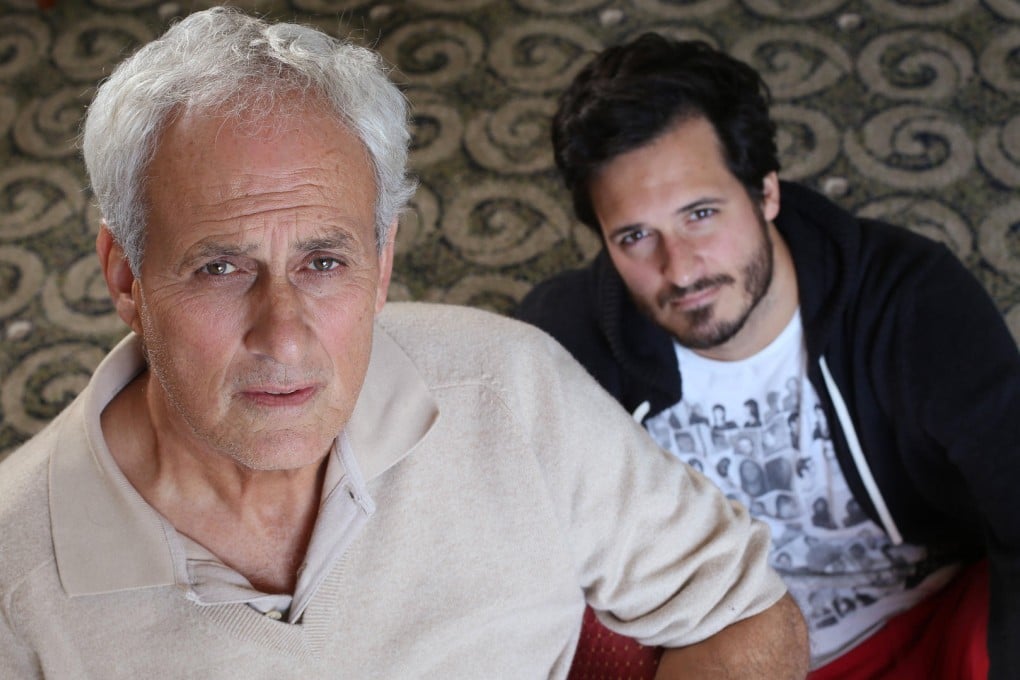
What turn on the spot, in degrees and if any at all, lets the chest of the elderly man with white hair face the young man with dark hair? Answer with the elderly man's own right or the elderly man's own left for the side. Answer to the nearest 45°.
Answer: approximately 135° to the elderly man's own left

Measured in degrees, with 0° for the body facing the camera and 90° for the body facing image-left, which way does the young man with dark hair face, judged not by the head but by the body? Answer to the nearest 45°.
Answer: approximately 0°

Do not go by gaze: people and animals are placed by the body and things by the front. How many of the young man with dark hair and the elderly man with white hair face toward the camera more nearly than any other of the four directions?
2

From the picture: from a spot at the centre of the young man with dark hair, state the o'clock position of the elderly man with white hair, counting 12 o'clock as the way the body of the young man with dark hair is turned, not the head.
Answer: The elderly man with white hair is roughly at 1 o'clock from the young man with dark hair.
